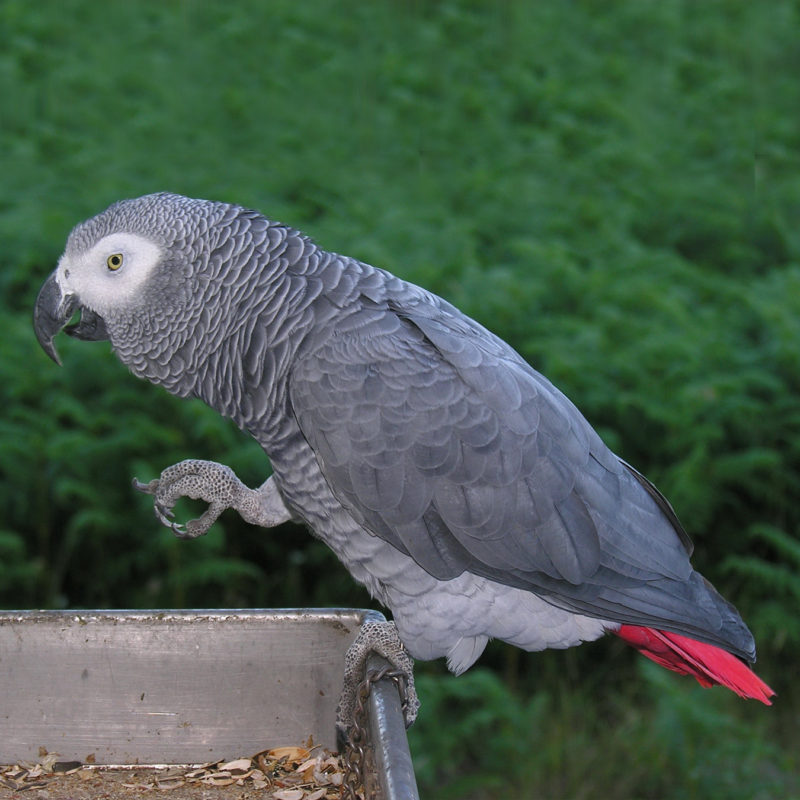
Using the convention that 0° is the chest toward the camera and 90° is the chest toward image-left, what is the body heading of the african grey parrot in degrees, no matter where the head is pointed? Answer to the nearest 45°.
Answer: approximately 90°
